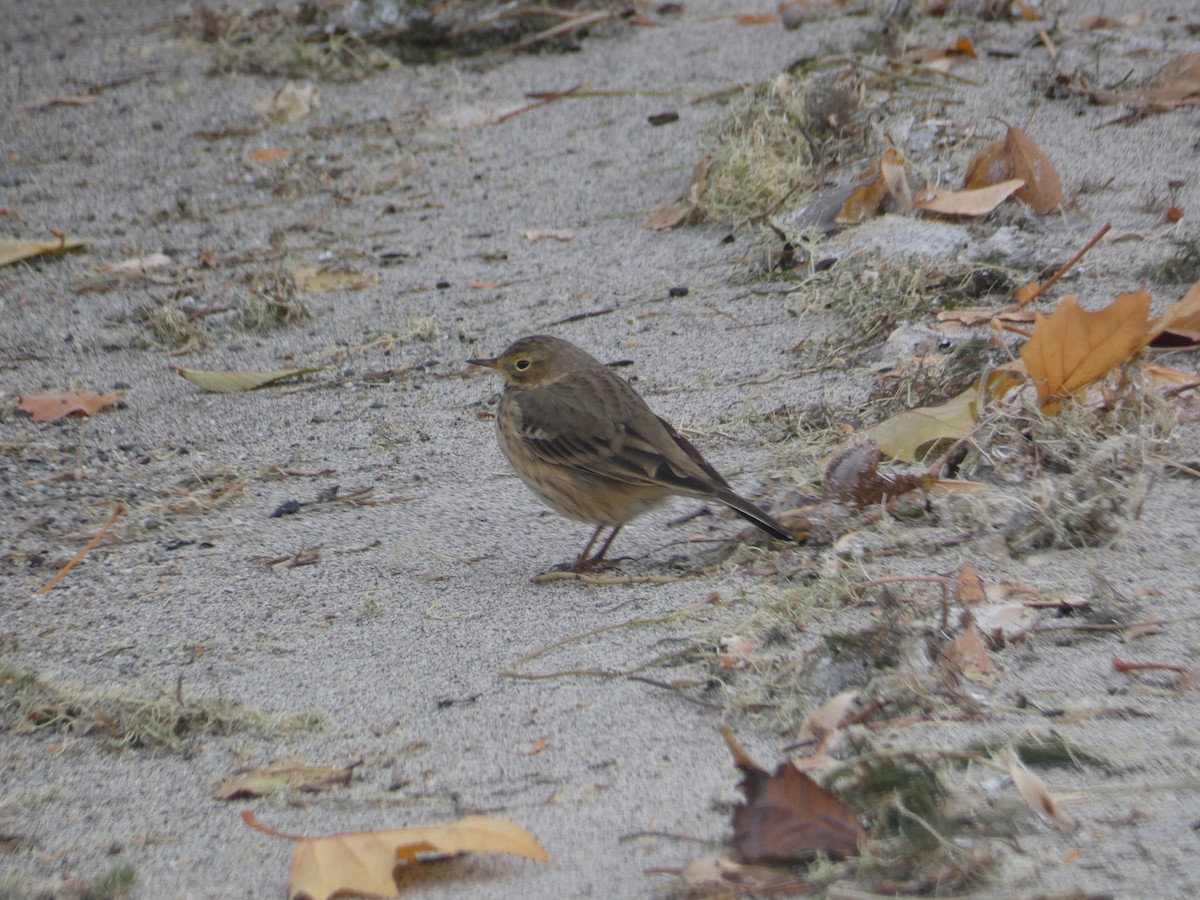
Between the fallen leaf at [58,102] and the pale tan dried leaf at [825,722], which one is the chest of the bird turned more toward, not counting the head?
the fallen leaf

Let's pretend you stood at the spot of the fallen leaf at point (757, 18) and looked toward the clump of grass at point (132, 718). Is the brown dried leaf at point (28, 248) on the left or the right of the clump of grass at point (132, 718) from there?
right

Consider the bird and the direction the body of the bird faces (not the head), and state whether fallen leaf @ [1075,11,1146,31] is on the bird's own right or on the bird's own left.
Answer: on the bird's own right

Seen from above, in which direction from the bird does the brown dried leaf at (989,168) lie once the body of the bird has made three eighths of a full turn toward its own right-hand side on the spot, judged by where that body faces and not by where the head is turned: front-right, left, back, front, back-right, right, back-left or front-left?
front

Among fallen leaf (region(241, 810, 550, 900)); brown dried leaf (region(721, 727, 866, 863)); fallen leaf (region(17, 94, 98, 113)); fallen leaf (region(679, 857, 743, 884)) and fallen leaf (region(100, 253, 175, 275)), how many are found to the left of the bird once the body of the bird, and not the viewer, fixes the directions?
3

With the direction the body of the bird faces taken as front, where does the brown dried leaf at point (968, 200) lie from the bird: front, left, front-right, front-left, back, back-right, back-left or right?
back-right

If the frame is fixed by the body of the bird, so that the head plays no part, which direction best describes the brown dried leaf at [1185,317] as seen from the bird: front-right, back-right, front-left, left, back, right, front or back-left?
back

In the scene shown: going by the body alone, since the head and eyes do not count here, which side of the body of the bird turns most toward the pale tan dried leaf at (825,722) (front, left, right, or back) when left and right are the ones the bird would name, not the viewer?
left

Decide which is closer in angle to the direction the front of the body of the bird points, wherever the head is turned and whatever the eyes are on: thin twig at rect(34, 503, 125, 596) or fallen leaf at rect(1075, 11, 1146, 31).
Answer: the thin twig

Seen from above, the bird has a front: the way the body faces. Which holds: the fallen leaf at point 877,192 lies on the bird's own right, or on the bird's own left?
on the bird's own right

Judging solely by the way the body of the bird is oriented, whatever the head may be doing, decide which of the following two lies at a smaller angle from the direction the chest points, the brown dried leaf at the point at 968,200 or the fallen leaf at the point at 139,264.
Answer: the fallen leaf

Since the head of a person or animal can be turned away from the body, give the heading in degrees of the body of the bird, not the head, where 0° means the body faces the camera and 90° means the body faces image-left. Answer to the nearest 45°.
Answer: approximately 90°
